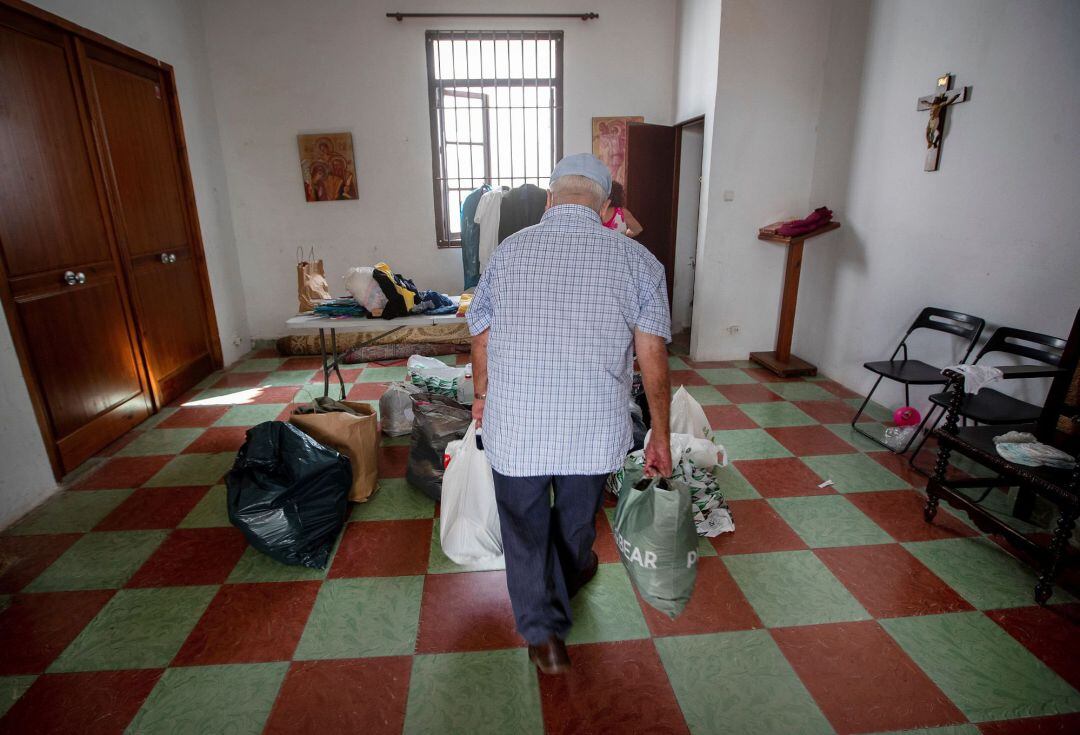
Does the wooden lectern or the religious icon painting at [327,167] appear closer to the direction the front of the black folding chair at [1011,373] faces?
the religious icon painting

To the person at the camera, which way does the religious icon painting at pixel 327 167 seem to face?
facing the viewer

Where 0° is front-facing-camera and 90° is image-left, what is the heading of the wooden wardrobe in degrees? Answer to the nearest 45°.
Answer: approximately 315°

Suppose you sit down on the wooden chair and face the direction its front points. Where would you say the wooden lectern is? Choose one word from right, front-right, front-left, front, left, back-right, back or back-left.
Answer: right

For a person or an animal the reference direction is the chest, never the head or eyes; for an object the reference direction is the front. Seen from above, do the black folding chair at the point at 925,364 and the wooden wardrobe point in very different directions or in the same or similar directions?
very different directions

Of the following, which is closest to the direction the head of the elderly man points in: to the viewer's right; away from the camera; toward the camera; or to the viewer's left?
away from the camera

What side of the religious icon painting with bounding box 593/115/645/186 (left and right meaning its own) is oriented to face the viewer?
front

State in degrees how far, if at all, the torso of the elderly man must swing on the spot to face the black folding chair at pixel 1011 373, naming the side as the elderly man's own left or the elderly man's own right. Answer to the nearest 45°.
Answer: approximately 45° to the elderly man's own right

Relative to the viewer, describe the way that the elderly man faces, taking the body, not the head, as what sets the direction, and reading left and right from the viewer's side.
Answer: facing away from the viewer

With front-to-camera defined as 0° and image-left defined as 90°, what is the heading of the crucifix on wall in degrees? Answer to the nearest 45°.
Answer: approximately 45°

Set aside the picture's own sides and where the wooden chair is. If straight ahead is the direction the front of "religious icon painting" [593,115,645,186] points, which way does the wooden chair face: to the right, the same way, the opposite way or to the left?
to the right

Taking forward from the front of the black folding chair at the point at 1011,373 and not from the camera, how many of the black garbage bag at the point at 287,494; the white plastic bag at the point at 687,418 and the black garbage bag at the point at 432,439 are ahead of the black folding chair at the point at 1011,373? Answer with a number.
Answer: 3

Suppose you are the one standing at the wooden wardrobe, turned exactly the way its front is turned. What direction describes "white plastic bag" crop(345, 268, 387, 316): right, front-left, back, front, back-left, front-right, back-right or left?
front

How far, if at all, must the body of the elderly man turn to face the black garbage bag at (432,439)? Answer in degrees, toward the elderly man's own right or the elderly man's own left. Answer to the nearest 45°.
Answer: approximately 45° to the elderly man's own left

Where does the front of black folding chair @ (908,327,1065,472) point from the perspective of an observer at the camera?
facing the viewer and to the left of the viewer

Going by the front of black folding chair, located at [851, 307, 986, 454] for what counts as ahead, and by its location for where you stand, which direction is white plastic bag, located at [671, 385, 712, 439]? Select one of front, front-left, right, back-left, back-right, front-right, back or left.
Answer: front
